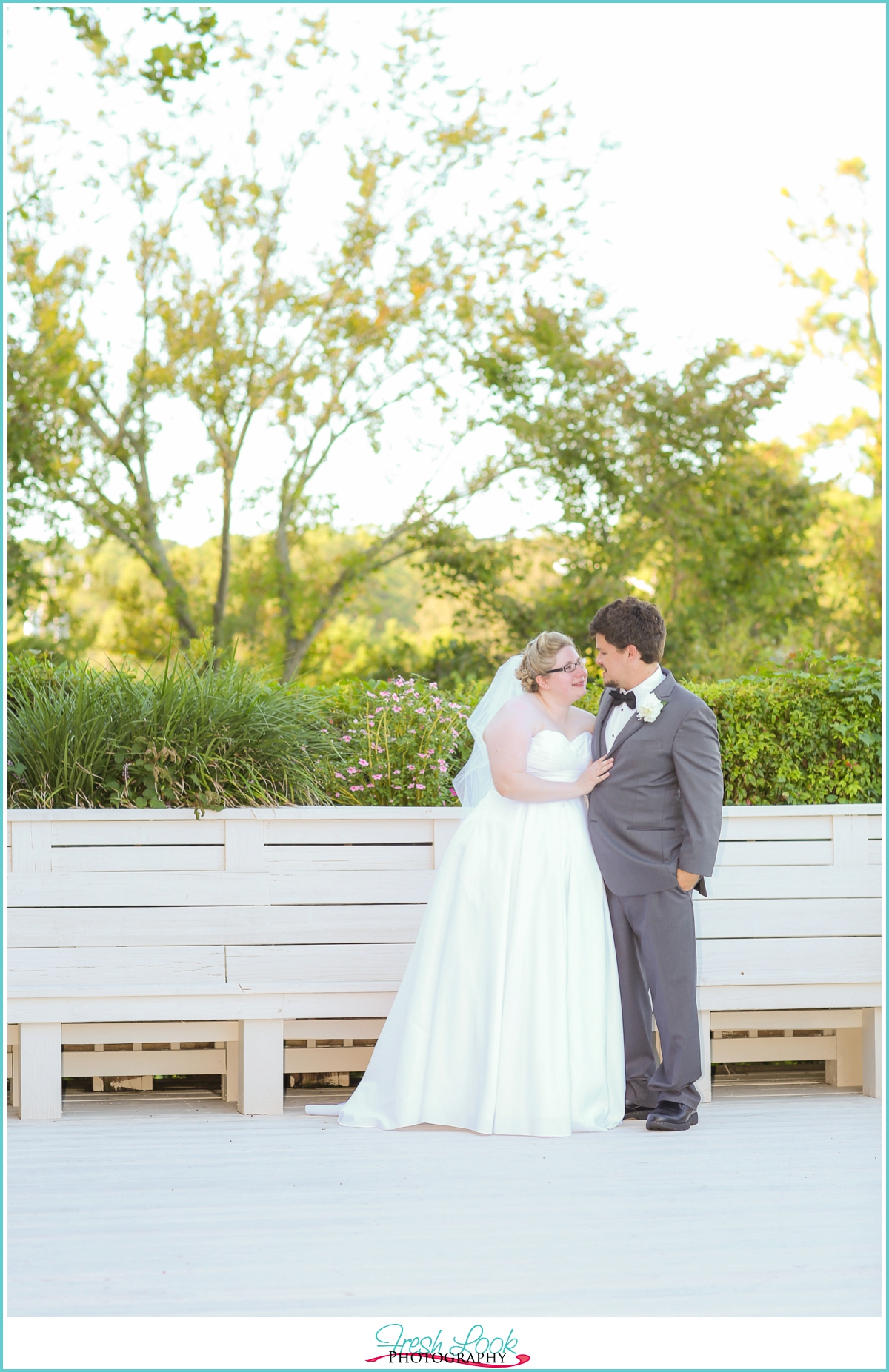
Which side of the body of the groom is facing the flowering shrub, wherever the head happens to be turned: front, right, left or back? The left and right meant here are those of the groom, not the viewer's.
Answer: right

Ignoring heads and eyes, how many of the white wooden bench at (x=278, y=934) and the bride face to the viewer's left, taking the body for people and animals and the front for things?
0

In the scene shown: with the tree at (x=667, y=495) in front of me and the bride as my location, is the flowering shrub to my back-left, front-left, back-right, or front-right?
front-left

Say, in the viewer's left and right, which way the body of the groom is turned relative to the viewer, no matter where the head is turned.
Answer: facing the viewer and to the left of the viewer

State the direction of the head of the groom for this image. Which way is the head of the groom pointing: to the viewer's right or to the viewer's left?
to the viewer's left

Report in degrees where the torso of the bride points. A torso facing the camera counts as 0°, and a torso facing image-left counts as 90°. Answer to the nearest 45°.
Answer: approximately 315°

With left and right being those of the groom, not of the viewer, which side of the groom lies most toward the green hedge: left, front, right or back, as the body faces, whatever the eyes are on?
back

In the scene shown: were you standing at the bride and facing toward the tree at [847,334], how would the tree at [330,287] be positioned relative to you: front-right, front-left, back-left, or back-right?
front-left

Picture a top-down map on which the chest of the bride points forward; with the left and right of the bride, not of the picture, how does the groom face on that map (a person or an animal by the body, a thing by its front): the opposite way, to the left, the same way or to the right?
to the right

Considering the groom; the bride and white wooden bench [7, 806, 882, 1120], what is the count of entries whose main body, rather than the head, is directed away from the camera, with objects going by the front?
0

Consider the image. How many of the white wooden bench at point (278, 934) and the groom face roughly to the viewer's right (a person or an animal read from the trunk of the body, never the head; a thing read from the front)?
0

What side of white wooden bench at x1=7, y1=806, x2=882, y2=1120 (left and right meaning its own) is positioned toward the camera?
front
